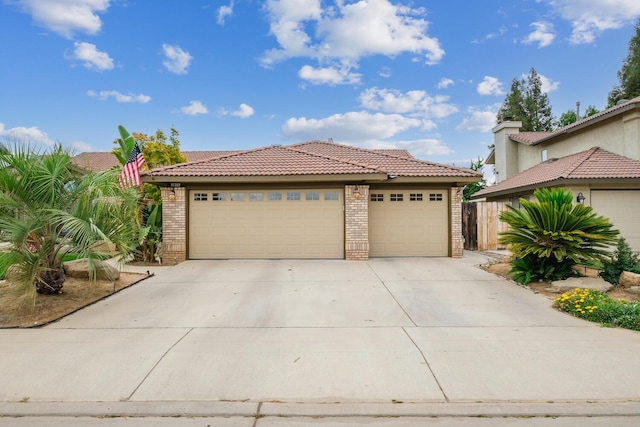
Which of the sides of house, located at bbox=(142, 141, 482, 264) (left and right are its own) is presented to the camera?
front

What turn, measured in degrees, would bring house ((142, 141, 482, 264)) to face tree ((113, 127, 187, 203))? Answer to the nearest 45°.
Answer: approximately 135° to its right

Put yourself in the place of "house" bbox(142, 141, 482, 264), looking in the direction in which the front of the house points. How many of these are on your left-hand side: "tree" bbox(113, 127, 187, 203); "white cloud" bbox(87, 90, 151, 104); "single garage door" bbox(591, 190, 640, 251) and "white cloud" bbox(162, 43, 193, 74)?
1

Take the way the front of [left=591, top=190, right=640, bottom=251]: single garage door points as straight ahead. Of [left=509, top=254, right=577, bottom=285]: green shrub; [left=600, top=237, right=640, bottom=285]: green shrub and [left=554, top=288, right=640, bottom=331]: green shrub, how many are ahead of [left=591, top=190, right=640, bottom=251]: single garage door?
3

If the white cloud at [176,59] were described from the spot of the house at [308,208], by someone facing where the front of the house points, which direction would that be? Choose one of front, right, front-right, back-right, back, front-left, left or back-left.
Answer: back-right

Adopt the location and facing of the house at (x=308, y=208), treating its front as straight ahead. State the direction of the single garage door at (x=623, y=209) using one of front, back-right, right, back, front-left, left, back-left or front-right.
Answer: left

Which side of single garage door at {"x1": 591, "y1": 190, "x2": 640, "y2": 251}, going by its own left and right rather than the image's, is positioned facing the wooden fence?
right

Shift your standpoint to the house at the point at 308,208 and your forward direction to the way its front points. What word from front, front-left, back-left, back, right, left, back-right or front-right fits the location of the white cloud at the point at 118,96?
back-right

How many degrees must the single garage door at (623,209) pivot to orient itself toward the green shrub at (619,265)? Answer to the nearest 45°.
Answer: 0° — it already faces it

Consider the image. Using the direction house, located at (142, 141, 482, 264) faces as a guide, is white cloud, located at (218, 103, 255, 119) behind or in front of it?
behind

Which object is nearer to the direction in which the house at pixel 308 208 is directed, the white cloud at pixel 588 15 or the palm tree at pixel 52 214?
the palm tree

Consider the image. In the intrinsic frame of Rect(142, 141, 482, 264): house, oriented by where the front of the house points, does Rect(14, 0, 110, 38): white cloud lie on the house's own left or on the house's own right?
on the house's own right

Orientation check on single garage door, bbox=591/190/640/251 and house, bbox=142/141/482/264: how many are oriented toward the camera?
2

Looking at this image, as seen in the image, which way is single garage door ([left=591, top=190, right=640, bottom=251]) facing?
toward the camera

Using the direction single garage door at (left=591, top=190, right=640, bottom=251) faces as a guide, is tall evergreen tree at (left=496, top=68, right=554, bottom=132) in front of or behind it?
behind
